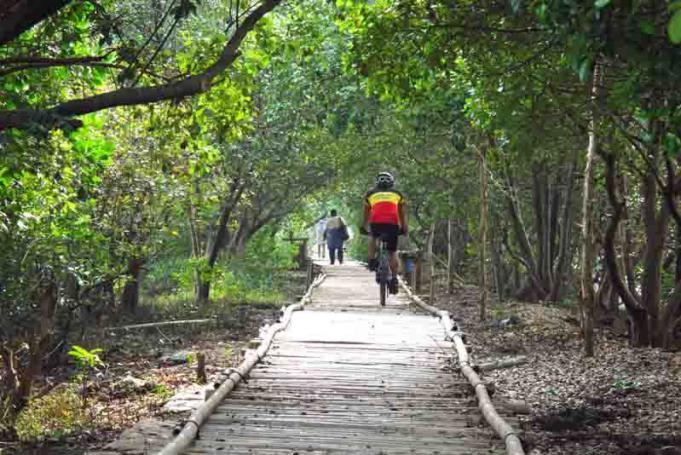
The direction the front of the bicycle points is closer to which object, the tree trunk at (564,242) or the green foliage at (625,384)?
the tree trunk

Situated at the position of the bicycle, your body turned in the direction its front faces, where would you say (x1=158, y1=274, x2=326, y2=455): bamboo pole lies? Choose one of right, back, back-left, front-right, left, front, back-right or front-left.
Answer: back

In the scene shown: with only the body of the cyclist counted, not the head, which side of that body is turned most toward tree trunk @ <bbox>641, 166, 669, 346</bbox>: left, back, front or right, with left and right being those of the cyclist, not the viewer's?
right

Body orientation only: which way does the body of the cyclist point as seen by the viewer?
away from the camera

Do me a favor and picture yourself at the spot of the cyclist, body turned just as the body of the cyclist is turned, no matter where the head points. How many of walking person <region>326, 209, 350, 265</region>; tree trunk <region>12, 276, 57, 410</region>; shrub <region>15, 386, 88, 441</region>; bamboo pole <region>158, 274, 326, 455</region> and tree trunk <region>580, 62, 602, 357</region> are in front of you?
1

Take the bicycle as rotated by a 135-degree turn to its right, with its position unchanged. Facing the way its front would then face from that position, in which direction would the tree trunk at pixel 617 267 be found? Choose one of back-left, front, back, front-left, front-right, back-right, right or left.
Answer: front

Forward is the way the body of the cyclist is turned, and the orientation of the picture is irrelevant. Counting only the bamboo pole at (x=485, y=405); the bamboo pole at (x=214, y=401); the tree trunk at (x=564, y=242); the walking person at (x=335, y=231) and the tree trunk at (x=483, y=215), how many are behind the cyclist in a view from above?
2

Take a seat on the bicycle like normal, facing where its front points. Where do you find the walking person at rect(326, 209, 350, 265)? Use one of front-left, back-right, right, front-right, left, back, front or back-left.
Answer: front

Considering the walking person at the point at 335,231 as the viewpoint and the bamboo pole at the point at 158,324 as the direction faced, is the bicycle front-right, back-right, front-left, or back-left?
front-left

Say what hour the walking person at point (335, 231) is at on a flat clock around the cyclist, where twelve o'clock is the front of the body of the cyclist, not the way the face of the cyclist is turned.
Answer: The walking person is roughly at 12 o'clock from the cyclist.

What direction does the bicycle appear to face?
away from the camera

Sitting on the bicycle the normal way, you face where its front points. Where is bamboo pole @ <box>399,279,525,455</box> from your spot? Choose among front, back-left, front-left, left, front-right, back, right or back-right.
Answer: back

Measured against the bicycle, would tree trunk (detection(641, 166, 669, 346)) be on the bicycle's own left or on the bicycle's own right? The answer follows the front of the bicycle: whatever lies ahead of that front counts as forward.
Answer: on the bicycle's own right
